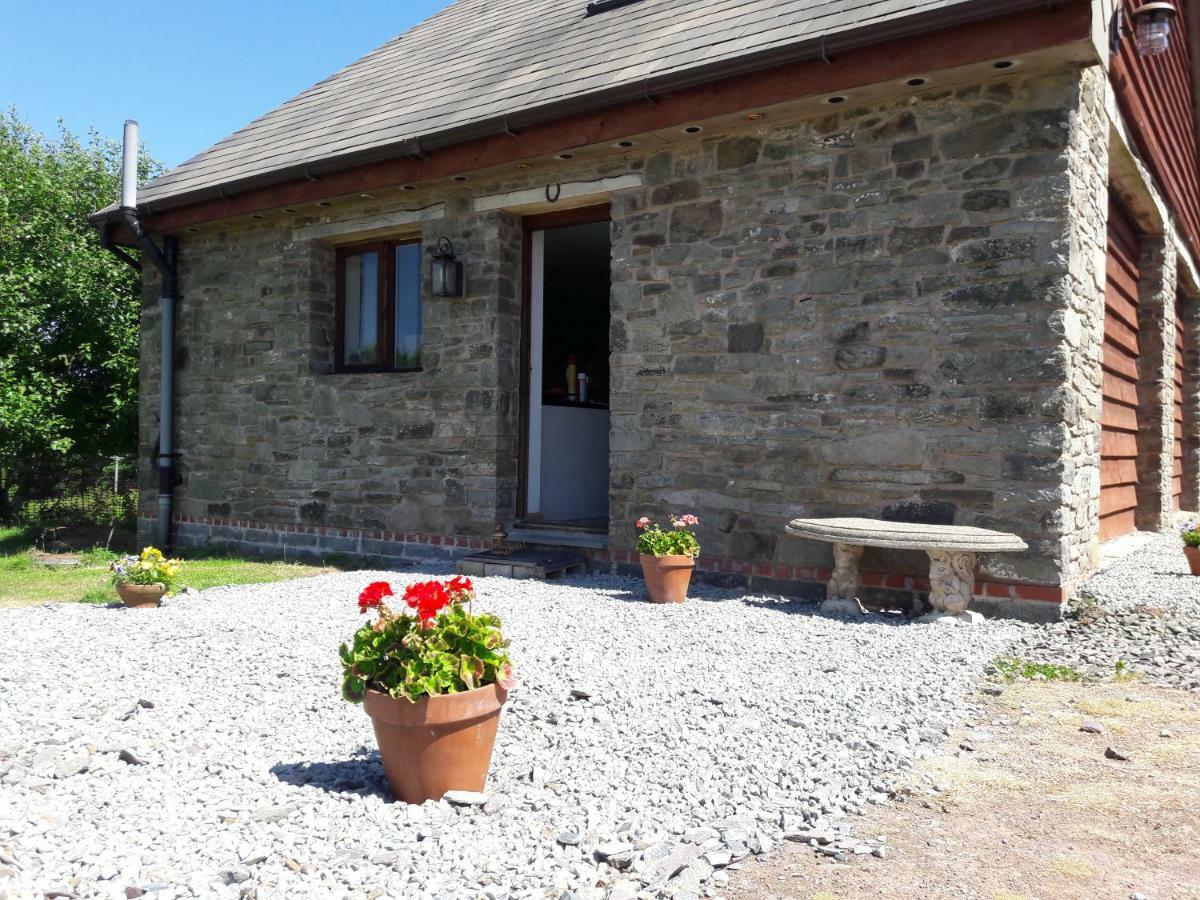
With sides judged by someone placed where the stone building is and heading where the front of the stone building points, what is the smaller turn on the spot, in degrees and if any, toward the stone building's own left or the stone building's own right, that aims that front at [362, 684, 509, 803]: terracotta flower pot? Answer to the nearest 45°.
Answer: approximately 45° to the stone building's own left

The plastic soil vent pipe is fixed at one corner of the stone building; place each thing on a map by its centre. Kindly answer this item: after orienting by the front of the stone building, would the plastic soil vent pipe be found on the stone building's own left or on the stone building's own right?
on the stone building's own right

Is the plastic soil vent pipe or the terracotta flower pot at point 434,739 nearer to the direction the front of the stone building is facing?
the terracotta flower pot

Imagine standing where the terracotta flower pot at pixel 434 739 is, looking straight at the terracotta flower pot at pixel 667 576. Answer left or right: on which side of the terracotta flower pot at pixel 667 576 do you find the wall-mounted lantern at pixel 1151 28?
right

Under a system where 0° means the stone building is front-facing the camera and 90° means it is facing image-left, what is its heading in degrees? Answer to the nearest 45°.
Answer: approximately 45°

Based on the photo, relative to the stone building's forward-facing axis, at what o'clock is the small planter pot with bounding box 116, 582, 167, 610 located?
The small planter pot is roughly at 1 o'clock from the stone building.

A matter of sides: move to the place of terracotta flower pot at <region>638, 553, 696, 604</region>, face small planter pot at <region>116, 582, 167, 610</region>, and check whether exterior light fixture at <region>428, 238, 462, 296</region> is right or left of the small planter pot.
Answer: right
